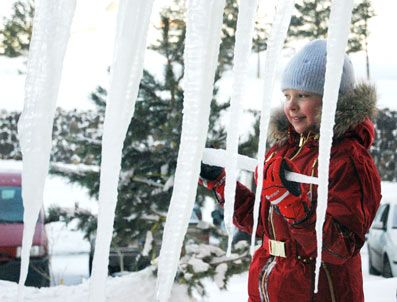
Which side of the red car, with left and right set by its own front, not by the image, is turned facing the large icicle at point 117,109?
front

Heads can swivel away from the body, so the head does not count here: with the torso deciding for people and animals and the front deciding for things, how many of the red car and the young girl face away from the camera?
0

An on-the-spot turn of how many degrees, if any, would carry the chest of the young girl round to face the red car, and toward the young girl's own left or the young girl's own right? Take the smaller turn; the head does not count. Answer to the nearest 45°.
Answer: approximately 90° to the young girl's own right

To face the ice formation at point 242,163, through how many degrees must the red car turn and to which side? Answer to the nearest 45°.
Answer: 0° — it already faces it

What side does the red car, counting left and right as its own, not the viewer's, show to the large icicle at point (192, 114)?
front

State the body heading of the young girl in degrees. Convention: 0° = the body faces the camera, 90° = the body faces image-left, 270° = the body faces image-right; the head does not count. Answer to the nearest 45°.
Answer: approximately 45°

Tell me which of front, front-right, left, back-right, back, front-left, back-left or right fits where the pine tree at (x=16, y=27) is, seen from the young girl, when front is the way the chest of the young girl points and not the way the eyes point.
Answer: right

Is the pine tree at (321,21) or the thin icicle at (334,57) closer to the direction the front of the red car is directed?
the thin icicle

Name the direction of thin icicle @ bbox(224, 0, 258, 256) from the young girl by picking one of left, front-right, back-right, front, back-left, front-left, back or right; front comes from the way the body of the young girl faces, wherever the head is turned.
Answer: front-left

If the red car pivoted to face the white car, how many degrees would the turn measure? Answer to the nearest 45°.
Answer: approximately 90° to its left
